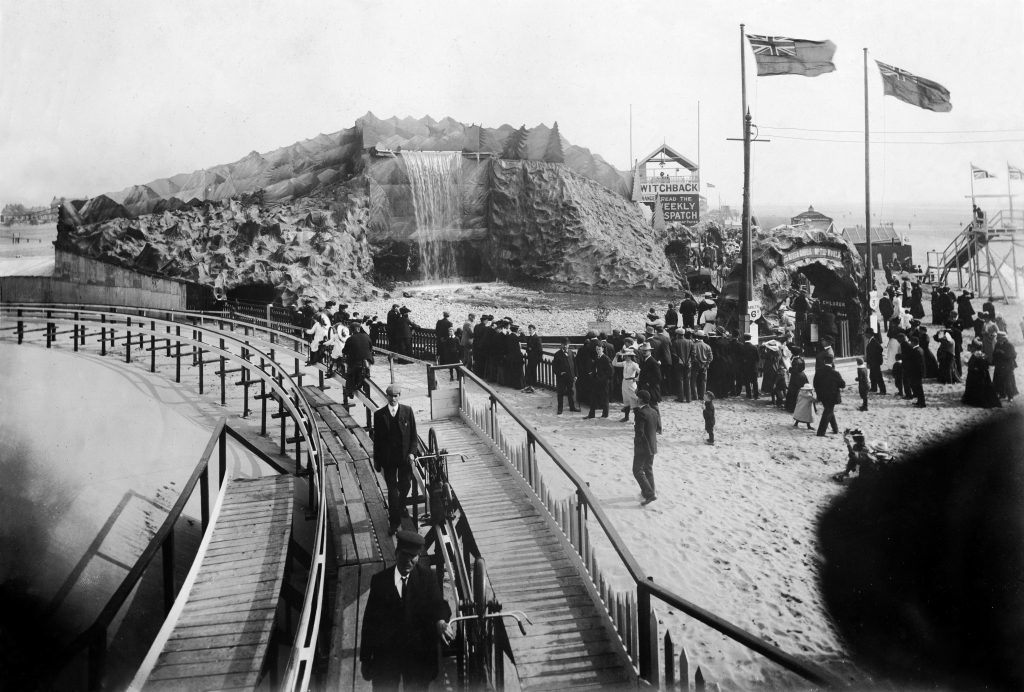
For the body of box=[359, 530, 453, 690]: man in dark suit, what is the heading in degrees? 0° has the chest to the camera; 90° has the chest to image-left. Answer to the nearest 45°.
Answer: approximately 0°

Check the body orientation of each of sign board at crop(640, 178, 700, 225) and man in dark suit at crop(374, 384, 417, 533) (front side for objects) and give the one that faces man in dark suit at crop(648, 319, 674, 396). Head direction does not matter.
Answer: the sign board
